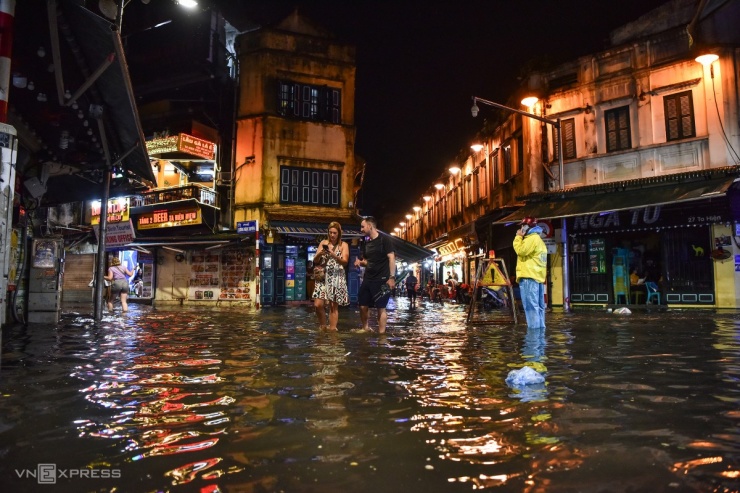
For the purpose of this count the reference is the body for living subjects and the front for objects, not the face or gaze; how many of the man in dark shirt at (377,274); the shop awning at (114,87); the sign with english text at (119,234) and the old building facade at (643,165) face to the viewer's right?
1

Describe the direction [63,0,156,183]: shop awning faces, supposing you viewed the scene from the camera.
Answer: facing to the right of the viewer

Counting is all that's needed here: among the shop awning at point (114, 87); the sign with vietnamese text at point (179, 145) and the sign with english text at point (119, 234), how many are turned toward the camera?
2

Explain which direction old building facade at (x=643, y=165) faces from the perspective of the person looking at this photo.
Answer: facing the viewer and to the left of the viewer

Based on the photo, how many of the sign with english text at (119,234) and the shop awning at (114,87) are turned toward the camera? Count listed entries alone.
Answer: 1

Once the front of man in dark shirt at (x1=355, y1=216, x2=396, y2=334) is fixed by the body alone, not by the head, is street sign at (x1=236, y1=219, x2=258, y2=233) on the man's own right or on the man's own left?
on the man's own right

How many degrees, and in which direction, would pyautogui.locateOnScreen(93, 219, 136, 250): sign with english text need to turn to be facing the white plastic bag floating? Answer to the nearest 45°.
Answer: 0° — it already faces it

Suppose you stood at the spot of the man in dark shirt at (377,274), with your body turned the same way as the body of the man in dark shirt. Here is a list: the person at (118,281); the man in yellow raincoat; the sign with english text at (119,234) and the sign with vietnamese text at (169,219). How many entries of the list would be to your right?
3

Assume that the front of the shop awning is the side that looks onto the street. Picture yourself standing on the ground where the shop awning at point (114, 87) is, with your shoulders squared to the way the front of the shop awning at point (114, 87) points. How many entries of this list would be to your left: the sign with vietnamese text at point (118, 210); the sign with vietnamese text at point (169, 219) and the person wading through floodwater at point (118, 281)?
3

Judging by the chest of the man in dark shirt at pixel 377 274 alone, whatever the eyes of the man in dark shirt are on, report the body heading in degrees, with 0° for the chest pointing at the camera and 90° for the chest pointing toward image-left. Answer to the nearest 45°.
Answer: approximately 45°

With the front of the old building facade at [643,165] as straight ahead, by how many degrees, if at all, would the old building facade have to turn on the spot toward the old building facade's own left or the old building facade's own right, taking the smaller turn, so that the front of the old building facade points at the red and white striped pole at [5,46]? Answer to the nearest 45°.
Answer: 0° — it already faces it
